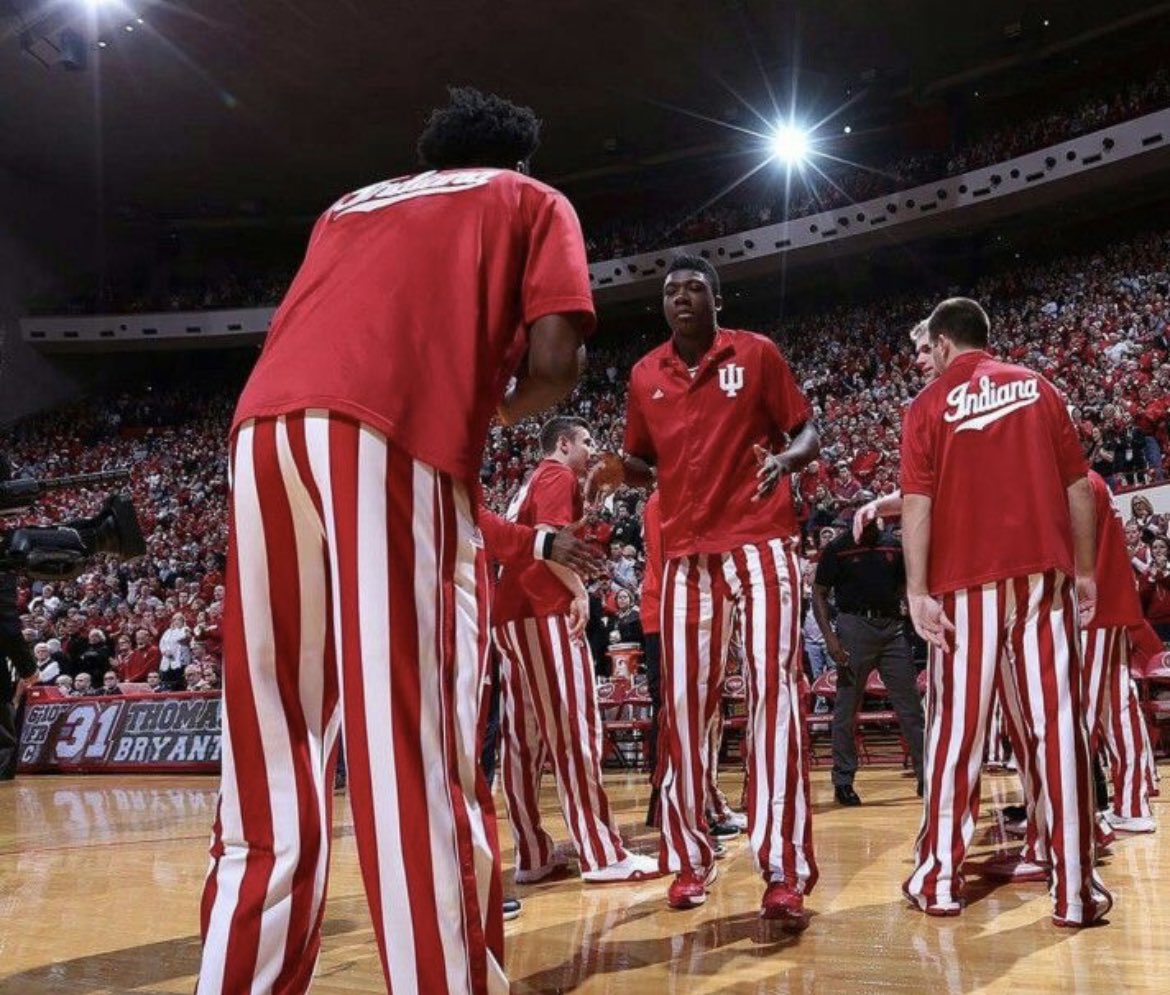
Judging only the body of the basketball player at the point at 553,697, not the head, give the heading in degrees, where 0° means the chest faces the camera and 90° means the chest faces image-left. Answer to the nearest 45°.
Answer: approximately 270°

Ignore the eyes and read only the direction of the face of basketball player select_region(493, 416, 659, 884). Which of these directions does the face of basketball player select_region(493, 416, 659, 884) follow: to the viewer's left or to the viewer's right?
to the viewer's right

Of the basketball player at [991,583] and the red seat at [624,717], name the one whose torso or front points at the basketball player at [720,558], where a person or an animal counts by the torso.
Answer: the red seat

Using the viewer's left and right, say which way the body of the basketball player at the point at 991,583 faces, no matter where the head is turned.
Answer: facing away from the viewer

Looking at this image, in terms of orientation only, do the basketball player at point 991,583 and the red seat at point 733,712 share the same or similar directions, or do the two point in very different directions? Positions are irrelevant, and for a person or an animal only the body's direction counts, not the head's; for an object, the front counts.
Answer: very different directions

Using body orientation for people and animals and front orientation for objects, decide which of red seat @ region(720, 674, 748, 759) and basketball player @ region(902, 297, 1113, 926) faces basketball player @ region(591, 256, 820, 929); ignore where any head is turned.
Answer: the red seat

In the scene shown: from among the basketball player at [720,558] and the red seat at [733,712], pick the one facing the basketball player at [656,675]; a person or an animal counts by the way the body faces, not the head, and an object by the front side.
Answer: the red seat

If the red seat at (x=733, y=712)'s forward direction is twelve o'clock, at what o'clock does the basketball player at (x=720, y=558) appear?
The basketball player is roughly at 12 o'clock from the red seat.

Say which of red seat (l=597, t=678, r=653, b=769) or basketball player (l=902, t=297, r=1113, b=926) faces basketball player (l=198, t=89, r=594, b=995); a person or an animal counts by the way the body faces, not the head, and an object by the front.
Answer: the red seat

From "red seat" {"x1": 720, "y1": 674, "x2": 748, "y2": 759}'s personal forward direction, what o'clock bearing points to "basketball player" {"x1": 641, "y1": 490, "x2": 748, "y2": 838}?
The basketball player is roughly at 12 o'clock from the red seat.

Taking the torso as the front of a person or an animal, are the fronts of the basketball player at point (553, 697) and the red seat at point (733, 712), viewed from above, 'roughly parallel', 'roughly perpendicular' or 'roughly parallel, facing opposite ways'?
roughly perpendicular
